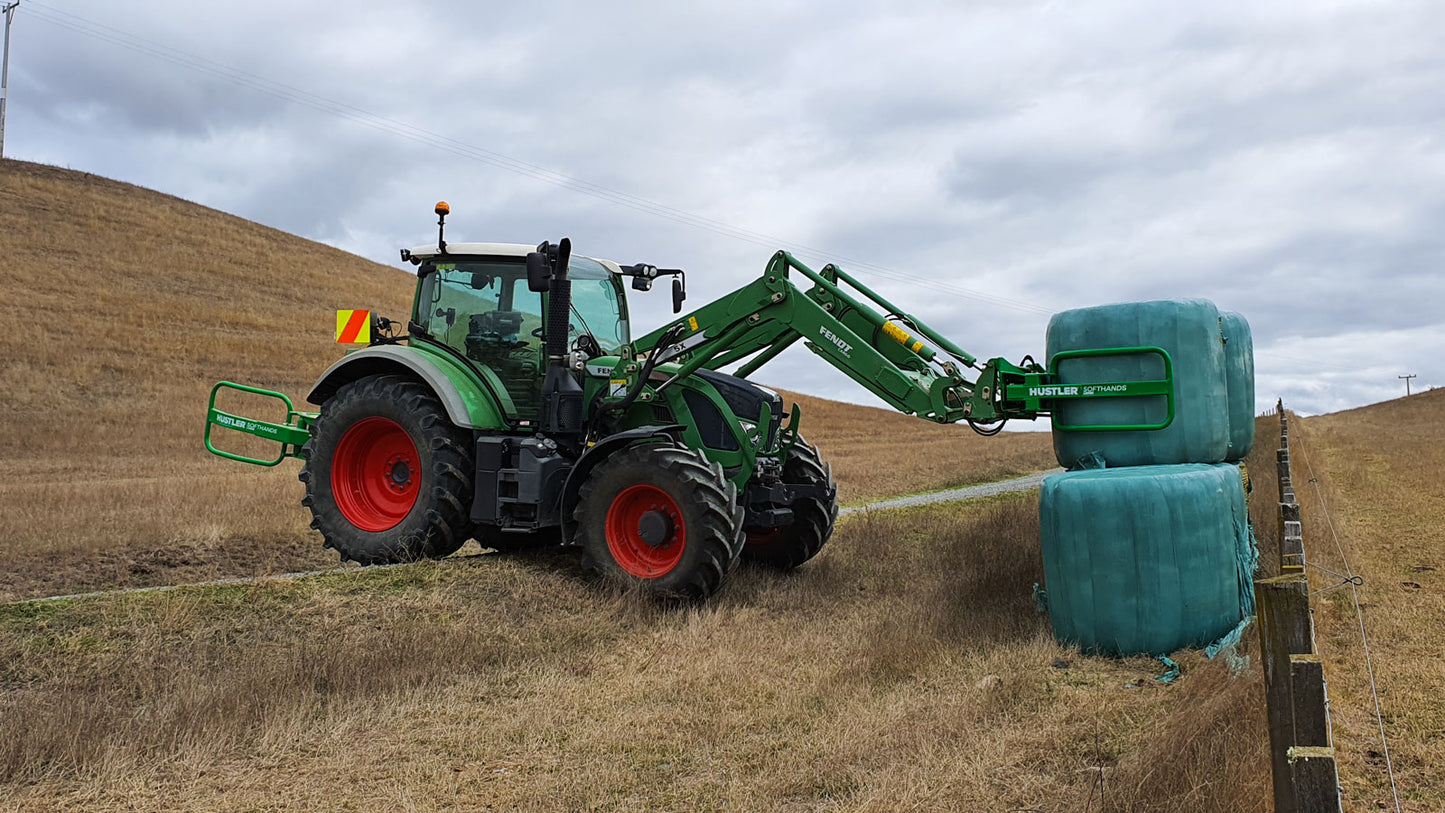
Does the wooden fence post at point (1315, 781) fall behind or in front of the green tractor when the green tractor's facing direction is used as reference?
in front

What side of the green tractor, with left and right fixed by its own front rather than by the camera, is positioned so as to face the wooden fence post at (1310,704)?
front

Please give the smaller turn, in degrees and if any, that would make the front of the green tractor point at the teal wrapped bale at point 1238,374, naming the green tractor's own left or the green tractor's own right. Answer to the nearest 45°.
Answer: approximately 45° to the green tractor's own left

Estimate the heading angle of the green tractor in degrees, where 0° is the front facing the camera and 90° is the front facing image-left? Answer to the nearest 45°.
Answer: approximately 315°

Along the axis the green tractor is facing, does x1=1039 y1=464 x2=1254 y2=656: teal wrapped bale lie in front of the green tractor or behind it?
in front
